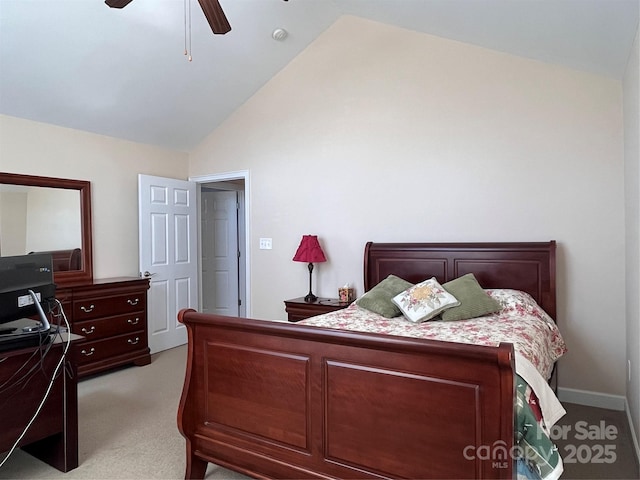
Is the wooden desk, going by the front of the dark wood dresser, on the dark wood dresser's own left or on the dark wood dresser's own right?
on the dark wood dresser's own right

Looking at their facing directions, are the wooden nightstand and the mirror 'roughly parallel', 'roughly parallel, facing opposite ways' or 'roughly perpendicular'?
roughly perpendicular

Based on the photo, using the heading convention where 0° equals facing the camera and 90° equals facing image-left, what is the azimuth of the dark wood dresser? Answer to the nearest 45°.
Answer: approximately 315°

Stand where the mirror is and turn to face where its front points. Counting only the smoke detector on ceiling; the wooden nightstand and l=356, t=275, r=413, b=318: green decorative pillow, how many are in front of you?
3

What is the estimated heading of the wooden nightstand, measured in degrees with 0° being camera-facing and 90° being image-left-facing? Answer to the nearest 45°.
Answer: approximately 0°

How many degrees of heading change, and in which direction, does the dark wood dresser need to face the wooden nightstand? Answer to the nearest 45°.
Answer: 0° — it already faces it

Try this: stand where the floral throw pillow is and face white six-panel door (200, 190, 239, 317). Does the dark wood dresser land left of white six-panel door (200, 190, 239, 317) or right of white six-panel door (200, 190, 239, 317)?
left

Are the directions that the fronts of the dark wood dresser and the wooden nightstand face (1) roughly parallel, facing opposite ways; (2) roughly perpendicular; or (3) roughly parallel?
roughly perpendicular

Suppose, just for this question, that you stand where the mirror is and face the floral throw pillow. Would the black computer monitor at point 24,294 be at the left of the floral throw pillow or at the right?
right

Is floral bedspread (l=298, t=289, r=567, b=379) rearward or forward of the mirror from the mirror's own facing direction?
forward

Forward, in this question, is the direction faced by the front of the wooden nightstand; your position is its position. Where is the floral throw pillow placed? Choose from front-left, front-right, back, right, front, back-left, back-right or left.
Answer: front-left

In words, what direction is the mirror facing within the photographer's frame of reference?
facing the viewer and to the right of the viewer

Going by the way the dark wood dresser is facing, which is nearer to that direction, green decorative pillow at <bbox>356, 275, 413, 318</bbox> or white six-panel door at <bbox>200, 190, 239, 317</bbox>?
the green decorative pillow

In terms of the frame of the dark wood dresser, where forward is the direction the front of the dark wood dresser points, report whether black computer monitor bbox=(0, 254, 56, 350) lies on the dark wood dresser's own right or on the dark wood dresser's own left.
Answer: on the dark wood dresser's own right

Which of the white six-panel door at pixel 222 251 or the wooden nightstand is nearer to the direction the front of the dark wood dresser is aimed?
the wooden nightstand

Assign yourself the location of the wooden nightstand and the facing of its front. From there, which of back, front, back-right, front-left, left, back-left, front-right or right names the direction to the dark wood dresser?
right

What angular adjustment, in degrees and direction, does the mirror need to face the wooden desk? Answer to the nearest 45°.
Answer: approximately 45° to its right

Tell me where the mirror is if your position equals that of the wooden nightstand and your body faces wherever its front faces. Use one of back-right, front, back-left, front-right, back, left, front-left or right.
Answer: right
